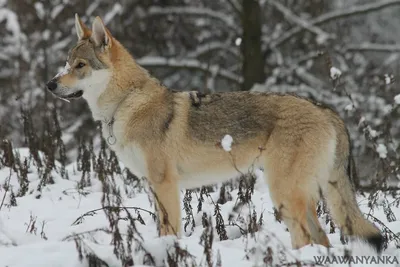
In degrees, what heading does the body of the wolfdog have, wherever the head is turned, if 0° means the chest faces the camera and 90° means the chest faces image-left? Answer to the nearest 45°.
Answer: approximately 90°

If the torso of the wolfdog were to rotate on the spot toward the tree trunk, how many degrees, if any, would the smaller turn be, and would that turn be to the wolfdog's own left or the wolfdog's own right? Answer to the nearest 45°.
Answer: approximately 90° to the wolfdog's own right
